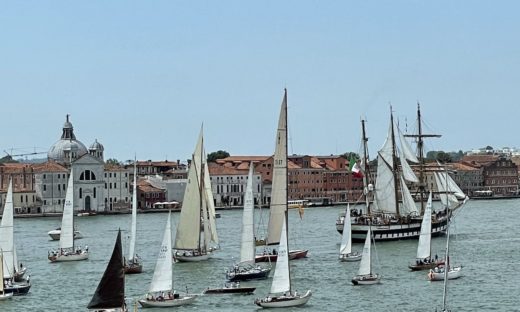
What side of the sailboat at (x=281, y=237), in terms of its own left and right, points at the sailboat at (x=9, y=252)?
back

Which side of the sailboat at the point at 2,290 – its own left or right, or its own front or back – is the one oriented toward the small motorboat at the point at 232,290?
front

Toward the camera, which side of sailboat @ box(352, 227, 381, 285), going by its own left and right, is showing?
right

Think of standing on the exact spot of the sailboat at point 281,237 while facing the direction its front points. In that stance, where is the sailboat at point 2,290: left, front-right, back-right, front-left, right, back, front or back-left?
back

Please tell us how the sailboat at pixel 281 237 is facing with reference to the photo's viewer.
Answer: facing to the right of the viewer

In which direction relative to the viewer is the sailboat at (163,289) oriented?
to the viewer's right

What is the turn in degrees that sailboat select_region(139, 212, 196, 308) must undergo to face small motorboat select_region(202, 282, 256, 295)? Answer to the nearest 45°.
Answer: approximately 45° to its left

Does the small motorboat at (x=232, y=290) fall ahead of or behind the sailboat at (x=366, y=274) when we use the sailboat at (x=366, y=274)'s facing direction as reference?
behind

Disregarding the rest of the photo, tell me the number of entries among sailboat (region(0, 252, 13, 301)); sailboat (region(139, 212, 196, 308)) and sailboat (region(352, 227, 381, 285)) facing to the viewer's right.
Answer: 3

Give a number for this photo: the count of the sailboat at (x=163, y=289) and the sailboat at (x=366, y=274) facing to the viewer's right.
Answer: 2

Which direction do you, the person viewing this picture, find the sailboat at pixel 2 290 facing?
facing to the right of the viewer

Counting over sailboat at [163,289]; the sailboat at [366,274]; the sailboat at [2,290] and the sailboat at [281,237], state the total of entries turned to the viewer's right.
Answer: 4
